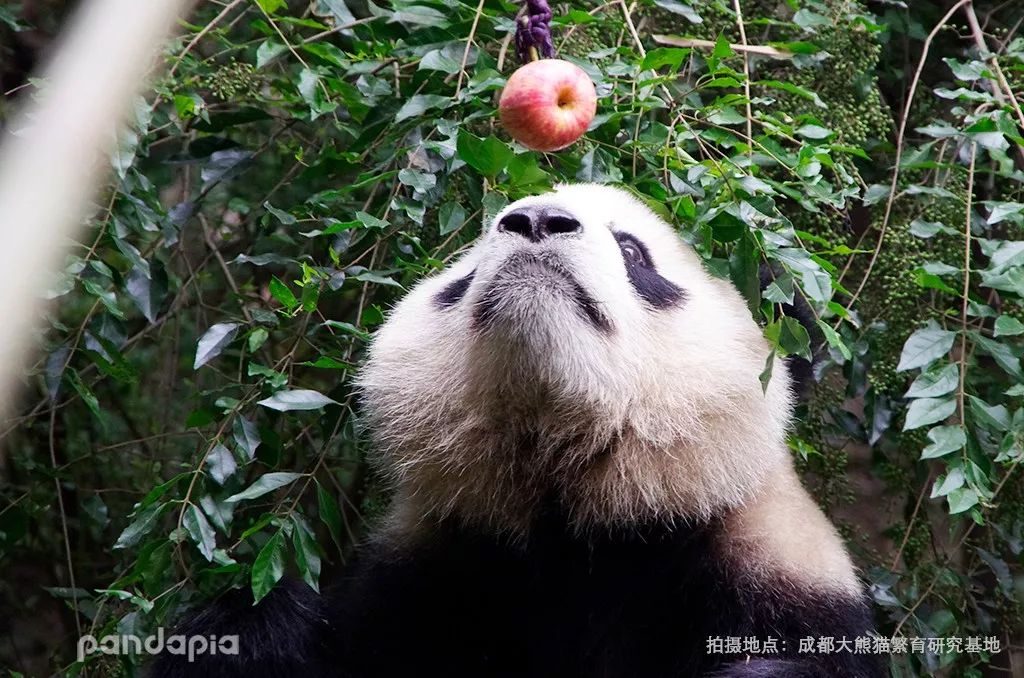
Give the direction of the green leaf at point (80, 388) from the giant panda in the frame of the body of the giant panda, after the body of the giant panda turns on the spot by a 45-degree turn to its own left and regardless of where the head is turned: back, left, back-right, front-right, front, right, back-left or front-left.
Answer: back

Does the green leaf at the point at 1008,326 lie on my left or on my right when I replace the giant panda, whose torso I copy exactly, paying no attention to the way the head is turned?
on my left

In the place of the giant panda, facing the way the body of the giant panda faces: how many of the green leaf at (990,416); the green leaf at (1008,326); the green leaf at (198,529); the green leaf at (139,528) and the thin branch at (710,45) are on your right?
2

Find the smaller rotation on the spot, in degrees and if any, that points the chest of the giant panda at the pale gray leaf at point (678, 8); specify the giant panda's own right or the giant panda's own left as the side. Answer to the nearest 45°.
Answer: approximately 135° to the giant panda's own left

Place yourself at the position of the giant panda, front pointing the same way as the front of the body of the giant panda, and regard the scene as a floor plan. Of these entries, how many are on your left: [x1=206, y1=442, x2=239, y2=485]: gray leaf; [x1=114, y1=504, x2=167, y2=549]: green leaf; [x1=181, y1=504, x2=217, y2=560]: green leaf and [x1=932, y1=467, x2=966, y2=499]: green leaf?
1

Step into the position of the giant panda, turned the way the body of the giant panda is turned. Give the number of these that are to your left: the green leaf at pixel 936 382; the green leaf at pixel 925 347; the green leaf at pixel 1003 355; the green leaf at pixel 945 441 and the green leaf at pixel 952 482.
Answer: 5

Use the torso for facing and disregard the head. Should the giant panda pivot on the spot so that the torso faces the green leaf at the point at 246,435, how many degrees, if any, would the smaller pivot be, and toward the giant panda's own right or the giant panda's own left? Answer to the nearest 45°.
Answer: approximately 135° to the giant panda's own right

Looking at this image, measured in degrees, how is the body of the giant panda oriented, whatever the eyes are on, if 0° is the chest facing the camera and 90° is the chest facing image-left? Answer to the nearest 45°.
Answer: approximately 0°

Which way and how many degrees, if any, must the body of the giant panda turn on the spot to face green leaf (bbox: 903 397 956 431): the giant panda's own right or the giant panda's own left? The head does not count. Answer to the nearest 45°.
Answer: approximately 90° to the giant panda's own left

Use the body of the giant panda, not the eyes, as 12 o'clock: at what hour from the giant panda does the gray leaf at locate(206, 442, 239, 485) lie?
The gray leaf is roughly at 4 o'clock from the giant panda.

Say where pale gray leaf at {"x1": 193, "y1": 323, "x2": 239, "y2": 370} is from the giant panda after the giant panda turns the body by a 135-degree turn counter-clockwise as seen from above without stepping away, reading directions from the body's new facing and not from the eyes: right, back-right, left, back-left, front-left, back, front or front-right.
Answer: left

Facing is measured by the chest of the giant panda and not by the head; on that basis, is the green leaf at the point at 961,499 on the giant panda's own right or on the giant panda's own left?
on the giant panda's own left

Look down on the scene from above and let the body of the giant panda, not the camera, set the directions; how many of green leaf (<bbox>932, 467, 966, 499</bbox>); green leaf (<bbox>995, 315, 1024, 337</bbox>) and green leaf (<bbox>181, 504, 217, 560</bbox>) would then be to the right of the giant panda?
1

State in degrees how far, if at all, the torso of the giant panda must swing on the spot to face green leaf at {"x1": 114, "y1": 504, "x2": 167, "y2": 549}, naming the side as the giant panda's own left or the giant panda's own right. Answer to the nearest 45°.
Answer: approximately 90° to the giant panda's own right

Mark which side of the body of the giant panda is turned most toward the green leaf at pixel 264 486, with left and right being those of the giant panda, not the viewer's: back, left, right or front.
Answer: right
